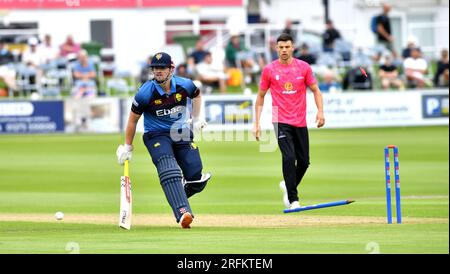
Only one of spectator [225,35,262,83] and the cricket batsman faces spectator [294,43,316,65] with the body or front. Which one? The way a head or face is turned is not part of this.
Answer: spectator [225,35,262,83]

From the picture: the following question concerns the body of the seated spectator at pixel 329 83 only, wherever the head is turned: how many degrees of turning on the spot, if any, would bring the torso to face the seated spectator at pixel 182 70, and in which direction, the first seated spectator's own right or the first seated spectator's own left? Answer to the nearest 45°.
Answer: approximately 90° to the first seated spectator's own right

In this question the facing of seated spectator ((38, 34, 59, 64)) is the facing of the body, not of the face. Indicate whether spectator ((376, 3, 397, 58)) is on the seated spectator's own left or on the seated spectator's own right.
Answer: on the seated spectator's own left

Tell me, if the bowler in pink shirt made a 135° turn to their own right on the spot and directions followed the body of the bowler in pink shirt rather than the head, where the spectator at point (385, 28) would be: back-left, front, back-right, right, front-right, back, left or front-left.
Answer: front-right

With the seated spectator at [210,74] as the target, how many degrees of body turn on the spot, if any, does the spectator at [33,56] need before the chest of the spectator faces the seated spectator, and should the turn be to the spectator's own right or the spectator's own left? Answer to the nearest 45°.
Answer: approximately 45° to the spectator's own left
